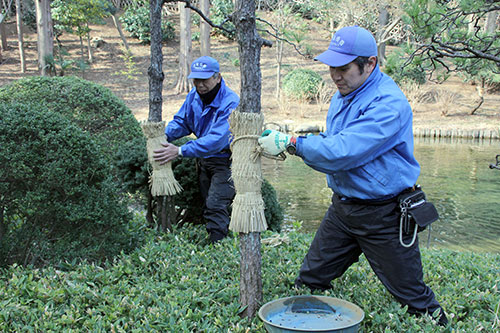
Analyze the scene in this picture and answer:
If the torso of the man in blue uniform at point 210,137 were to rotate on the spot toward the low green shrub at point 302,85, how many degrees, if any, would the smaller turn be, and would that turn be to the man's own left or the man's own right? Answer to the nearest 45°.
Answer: approximately 135° to the man's own right

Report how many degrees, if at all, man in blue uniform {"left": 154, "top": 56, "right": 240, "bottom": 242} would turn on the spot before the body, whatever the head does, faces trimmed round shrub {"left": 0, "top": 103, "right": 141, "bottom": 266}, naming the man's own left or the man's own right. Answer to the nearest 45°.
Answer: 0° — they already face it

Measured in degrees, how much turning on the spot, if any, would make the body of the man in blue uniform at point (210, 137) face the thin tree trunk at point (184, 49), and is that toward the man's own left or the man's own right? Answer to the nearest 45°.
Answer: approximately 135° to the man's own right

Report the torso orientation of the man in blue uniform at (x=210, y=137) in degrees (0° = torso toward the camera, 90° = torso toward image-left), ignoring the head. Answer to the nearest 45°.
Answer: approximately 45°

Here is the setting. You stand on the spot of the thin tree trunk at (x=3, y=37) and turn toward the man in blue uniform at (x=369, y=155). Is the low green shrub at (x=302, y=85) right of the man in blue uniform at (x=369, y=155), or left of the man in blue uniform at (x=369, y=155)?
left

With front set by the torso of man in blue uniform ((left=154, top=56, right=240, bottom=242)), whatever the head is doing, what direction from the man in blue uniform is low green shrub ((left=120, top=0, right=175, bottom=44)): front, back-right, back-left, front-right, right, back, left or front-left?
back-right
